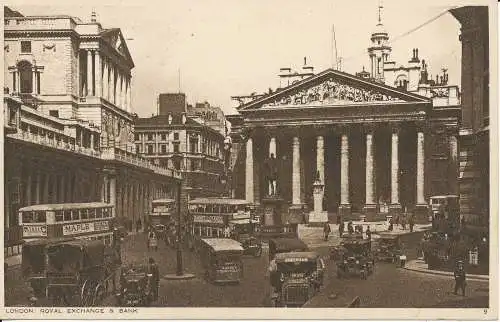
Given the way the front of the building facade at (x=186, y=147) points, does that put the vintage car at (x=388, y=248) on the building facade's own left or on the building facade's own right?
on the building facade's own left

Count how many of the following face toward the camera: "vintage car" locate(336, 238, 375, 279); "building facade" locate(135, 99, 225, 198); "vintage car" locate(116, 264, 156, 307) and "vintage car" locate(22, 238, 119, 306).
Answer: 2

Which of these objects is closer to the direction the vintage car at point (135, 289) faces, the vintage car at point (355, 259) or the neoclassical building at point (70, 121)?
the neoclassical building

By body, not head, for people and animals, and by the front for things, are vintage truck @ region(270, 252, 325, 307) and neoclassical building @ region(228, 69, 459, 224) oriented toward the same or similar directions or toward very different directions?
same or similar directions

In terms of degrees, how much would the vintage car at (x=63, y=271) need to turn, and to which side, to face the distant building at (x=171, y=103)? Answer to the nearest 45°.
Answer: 0° — it already faces it

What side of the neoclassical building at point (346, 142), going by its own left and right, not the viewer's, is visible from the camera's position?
front

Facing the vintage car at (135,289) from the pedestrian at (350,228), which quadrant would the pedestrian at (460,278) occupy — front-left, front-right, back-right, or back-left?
front-left

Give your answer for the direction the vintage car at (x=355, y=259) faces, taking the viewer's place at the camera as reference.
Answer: facing the viewer

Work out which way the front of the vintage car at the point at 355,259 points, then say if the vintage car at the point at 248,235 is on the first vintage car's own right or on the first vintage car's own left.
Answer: on the first vintage car's own right

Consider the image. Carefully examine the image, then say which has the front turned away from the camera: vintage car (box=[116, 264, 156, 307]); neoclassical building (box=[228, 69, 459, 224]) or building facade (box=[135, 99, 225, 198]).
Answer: the vintage car

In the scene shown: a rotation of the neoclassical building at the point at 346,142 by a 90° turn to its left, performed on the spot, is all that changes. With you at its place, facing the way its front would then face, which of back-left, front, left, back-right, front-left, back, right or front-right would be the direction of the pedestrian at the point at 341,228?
right

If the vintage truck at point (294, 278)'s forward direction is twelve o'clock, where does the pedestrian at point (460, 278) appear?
The pedestrian is roughly at 9 o'clock from the vintage truck.
